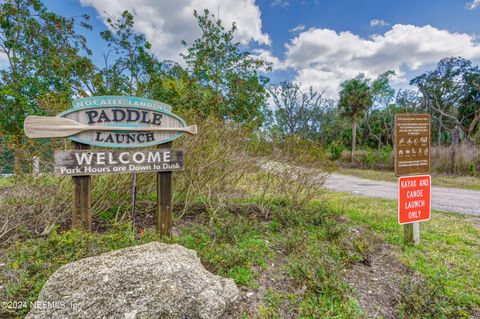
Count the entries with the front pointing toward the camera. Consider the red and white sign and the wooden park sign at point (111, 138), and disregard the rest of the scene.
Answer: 2

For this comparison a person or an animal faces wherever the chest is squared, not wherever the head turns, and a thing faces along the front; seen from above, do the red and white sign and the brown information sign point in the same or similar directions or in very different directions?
same or similar directions

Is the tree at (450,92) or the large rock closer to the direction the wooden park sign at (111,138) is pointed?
the large rock

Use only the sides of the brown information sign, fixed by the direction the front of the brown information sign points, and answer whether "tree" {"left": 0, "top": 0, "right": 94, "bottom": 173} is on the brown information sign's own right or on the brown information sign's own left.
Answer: on the brown information sign's own right

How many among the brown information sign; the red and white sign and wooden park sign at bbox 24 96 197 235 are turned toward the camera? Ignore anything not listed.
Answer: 3

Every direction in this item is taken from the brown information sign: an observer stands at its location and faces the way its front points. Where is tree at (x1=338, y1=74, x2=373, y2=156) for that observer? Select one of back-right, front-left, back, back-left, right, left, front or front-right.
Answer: back

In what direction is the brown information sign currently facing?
toward the camera

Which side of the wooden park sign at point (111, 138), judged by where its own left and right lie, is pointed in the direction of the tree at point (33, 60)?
back

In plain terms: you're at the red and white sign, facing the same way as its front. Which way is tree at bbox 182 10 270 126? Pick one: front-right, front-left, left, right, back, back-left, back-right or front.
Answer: back-right

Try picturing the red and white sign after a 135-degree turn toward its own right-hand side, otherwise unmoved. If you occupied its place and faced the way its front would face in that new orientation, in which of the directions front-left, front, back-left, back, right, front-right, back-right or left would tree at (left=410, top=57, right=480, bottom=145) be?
front-right

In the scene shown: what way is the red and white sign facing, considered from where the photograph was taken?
facing the viewer

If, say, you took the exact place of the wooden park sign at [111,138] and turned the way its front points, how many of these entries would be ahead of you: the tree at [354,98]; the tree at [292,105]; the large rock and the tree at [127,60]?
1

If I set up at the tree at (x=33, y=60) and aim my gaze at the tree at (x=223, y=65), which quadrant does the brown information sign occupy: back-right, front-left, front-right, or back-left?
front-right
